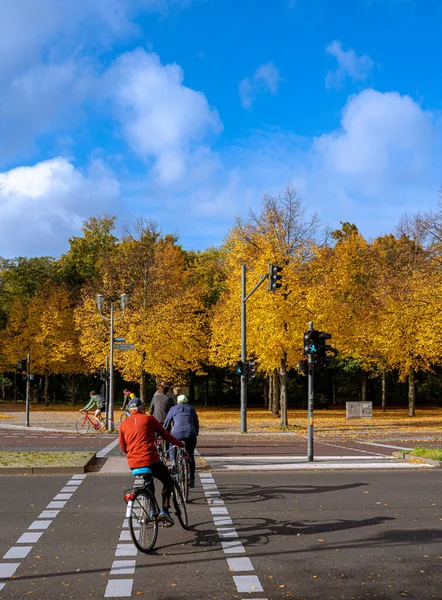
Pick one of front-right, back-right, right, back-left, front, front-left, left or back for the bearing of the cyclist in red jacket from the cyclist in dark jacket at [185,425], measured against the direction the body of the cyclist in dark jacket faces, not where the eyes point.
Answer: back

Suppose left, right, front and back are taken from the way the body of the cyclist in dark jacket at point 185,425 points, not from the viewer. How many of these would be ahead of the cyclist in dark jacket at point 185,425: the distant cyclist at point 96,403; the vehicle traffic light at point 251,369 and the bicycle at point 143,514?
2

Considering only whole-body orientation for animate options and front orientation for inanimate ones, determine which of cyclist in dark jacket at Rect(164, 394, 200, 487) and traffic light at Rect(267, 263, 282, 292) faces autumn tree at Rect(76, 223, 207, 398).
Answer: the cyclist in dark jacket

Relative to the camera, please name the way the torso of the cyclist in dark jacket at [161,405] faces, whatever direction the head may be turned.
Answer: away from the camera

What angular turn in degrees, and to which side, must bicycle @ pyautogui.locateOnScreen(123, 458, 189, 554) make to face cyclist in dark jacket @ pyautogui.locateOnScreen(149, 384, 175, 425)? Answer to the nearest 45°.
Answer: approximately 45° to its left

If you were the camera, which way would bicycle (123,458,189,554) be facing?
facing away from the viewer and to the right of the viewer

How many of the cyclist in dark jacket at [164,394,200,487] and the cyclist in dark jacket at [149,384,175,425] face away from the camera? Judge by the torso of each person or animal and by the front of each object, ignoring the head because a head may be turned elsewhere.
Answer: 2

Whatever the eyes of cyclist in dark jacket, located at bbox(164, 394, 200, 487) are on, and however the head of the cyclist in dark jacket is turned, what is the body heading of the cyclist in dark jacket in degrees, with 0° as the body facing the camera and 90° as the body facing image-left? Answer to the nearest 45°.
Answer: approximately 180°

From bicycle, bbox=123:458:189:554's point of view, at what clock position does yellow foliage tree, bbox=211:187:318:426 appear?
The yellow foliage tree is roughly at 11 o'clock from the bicycle.

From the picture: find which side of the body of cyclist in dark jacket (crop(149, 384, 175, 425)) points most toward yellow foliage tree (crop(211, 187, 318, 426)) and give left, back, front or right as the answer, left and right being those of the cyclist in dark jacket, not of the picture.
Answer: front

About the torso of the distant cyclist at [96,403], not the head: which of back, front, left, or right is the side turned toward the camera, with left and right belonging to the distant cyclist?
left
